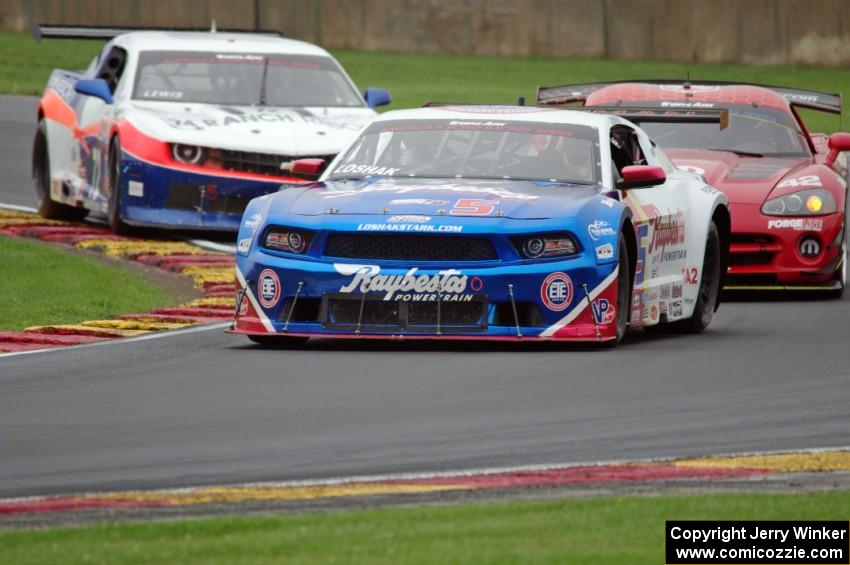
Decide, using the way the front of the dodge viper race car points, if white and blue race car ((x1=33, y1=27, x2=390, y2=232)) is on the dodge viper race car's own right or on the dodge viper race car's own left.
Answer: on the dodge viper race car's own right

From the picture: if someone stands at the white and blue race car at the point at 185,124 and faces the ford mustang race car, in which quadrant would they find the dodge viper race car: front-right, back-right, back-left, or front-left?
front-left

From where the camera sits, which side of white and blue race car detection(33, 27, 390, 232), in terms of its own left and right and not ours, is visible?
front

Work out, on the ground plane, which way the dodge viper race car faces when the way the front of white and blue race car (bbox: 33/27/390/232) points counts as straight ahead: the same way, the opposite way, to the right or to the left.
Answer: the same way

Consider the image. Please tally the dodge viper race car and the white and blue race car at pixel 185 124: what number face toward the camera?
2

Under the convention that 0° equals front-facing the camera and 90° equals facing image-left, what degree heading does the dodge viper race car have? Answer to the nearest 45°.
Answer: approximately 0°

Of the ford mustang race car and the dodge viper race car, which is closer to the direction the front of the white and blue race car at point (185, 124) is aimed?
the ford mustang race car

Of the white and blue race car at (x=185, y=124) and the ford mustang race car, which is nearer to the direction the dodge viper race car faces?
the ford mustang race car

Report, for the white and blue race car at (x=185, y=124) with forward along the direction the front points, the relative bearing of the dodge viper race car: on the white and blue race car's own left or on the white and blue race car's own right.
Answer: on the white and blue race car's own left

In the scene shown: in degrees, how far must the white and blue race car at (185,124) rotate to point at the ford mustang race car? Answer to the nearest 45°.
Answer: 0° — it already faces it
